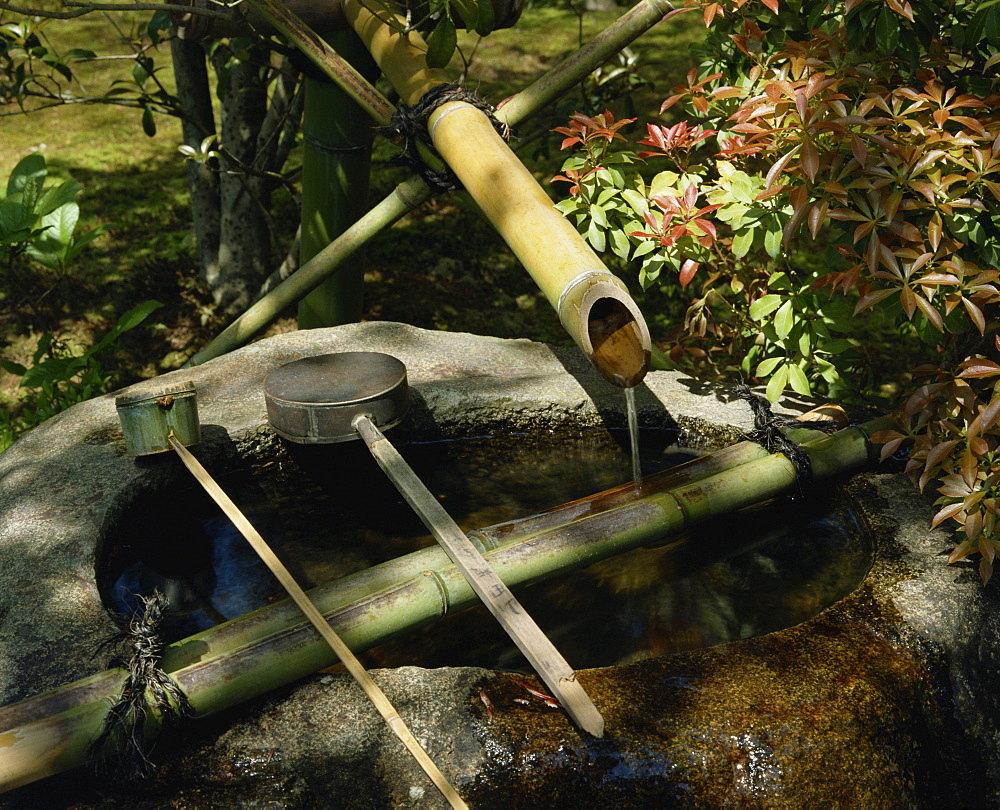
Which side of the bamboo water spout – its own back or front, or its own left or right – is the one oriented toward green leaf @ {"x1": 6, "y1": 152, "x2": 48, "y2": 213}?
back

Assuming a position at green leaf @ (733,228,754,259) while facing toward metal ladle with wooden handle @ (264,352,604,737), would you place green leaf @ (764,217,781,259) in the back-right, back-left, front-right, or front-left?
back-left

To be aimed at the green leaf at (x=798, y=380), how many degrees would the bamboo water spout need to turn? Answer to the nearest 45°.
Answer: approximately 90° to its left

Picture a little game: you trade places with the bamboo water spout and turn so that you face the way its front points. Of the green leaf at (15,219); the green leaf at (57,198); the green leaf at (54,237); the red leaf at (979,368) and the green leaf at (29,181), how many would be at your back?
4

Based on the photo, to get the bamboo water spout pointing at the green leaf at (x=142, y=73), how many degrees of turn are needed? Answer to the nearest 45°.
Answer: approximately 180°

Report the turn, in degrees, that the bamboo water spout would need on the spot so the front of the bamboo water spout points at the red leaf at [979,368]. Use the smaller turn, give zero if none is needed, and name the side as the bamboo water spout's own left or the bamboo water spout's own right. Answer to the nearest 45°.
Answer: approximately 45° to the bamboo water spout's own left

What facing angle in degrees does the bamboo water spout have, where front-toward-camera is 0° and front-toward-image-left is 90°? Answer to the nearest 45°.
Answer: approximately 315°

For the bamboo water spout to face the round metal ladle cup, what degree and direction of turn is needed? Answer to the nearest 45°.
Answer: approximately 90° to its right

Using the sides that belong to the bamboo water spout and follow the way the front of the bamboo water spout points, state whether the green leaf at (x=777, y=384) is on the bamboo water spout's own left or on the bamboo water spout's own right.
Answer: on the bamboo water spout's own left

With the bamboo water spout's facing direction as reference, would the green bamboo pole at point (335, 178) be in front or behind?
behind
